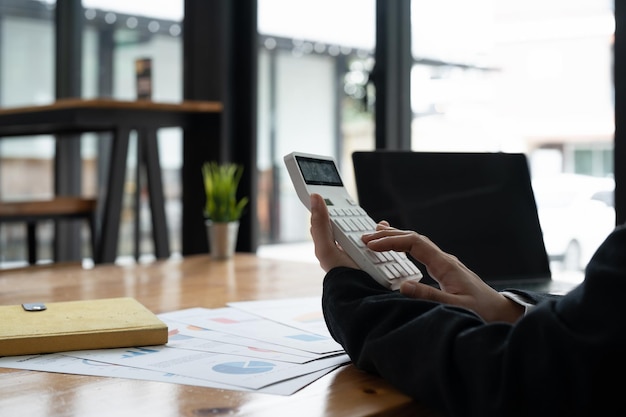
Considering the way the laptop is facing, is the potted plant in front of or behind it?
behind

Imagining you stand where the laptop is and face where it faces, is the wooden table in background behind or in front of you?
behind

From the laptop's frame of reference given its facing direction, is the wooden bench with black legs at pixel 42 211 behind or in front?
behind

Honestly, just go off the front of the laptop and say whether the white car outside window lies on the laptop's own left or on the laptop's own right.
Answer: on the laptop's own left

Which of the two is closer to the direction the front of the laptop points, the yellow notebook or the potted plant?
the yellow notebook

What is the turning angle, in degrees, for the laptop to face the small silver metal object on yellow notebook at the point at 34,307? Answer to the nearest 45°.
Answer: approximately 90° to its right

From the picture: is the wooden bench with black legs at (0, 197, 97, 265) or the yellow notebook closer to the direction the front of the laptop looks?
the yellow notebook

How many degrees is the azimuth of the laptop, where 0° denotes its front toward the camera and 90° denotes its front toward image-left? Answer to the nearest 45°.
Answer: approximately 315°

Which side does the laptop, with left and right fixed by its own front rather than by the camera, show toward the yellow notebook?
right
